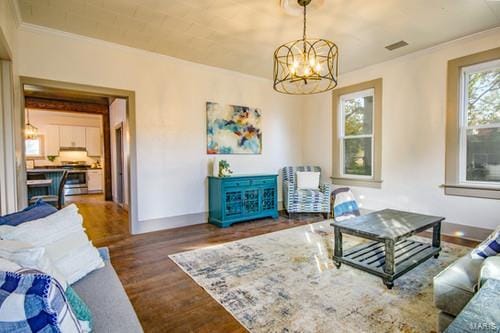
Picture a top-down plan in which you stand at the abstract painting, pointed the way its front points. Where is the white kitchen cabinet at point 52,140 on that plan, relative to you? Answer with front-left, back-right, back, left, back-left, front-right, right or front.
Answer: back

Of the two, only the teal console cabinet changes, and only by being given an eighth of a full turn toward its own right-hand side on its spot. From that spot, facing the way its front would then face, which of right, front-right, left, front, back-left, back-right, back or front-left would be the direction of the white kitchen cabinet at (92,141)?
back-right

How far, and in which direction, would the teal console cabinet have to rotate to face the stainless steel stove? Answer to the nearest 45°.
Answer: approximately 180°
